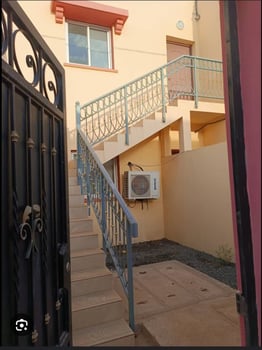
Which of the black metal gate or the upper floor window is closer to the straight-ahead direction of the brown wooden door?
the black metal gate

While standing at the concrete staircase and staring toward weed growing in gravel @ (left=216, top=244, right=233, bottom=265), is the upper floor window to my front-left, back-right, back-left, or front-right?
front-left

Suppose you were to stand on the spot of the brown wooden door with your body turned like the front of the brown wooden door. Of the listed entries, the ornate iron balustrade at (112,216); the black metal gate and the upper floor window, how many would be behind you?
0

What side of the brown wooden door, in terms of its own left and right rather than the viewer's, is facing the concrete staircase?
front

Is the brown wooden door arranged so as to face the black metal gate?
yes

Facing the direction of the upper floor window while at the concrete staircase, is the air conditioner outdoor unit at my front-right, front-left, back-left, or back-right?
front-right

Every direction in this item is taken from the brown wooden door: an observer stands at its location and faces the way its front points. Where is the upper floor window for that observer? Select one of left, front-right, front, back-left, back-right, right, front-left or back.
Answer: front-right

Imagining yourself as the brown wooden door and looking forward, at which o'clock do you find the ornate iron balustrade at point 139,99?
The ornate iron balustrade is roughly at 1 o'clock from the brown wooden door.

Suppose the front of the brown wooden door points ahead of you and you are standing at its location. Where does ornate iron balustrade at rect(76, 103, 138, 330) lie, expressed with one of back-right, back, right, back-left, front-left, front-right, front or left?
front

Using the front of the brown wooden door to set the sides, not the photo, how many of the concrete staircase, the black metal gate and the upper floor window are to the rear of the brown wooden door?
0

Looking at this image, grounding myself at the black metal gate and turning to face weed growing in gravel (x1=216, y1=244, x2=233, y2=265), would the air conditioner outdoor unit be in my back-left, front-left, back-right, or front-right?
front-left

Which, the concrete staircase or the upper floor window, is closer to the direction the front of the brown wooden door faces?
the concrete staircase

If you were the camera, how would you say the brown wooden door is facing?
facing the viewer
